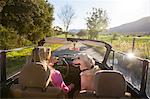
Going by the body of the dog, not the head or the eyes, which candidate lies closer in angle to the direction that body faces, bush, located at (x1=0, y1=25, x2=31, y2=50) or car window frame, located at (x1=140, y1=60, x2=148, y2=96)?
the bush

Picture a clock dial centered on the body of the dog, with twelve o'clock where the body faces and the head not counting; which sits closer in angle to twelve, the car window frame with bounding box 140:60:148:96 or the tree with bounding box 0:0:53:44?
the tree

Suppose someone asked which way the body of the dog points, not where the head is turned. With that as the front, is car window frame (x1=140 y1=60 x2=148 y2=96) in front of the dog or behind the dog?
behind
